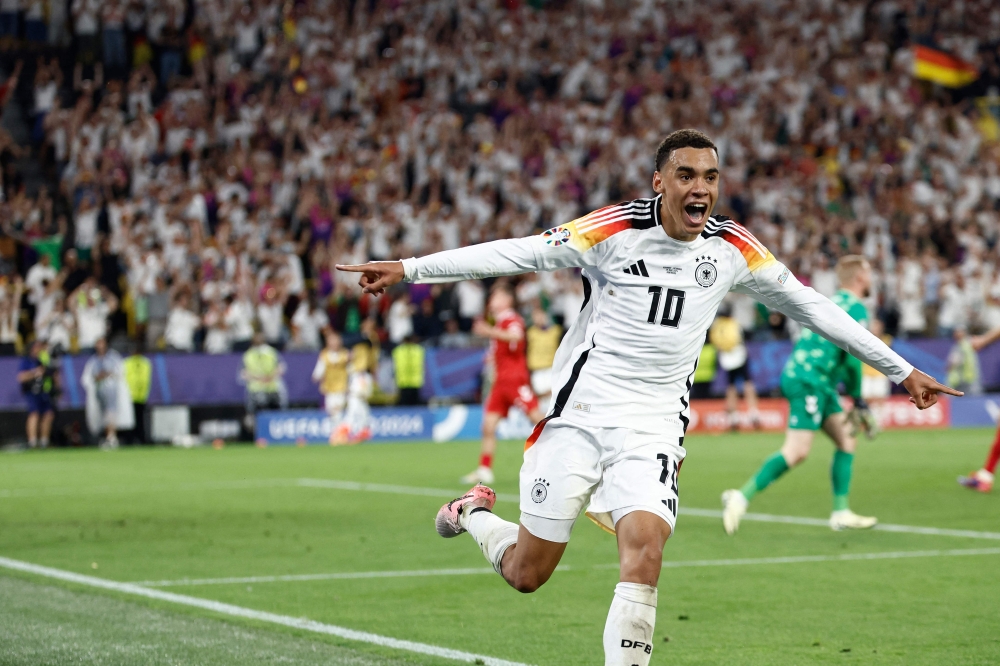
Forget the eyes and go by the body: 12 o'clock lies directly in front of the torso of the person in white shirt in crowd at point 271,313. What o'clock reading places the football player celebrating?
The football player celebrating is roughly at 12 o'clock from the person in white shirt in crowd.

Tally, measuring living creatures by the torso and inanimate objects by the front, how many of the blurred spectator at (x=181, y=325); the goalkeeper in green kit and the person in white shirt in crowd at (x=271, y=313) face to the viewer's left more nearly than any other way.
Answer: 0

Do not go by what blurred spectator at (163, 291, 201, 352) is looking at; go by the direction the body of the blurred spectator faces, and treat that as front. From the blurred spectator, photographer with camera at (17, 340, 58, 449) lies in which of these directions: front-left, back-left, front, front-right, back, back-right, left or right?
right

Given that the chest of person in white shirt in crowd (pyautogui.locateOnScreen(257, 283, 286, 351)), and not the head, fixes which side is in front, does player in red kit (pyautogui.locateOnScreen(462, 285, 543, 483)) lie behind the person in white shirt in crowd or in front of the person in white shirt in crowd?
in front

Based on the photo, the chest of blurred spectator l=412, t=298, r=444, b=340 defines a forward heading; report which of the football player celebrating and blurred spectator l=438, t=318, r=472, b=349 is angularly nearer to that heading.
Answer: the football player celebrating

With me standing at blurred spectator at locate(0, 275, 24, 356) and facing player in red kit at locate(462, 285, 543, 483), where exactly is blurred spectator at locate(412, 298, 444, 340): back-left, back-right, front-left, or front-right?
front-left

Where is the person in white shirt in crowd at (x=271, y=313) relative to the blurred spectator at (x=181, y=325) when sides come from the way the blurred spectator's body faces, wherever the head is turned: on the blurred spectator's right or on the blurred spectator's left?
on the blurred spectator's left

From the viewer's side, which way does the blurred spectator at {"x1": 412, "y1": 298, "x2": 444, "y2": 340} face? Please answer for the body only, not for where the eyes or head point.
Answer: toward the camera

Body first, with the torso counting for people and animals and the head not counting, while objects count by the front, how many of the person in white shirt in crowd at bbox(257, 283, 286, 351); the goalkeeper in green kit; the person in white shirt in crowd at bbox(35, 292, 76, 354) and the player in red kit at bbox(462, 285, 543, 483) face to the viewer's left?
1

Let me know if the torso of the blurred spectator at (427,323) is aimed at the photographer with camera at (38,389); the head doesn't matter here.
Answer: no

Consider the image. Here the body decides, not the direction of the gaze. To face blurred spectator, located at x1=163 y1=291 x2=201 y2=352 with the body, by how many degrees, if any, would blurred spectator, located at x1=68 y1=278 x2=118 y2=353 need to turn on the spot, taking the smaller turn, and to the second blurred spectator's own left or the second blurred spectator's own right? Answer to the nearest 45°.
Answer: approximately 90° to the second blurred spectator's own left

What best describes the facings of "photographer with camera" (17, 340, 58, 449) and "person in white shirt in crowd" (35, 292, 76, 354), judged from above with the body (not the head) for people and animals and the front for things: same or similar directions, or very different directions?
same or similar directions
